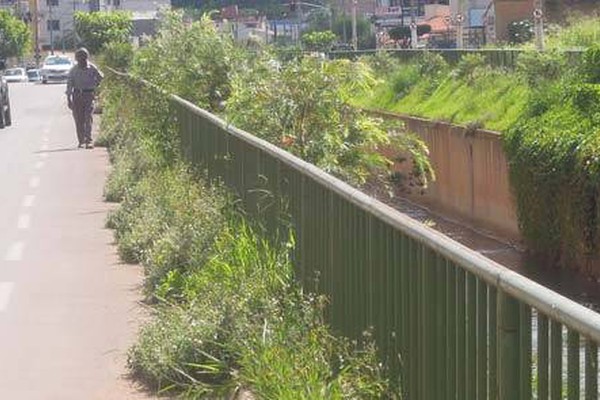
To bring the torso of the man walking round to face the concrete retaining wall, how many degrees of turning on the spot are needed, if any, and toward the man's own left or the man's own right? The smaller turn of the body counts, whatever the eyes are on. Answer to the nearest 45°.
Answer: approximately 90° to the man's own left

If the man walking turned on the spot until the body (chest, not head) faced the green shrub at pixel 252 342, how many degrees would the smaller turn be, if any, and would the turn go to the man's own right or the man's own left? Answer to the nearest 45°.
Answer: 0° — they already face it

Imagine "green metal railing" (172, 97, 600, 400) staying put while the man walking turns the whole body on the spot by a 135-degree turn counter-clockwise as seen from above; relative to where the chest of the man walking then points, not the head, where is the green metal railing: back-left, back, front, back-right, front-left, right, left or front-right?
back-right

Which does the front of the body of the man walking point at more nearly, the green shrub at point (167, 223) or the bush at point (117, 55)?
the green shrub

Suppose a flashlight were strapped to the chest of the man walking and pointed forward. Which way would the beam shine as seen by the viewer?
toward the camera

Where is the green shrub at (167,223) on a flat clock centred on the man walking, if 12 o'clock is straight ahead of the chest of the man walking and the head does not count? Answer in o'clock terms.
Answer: The green shrub is roughly at 12 o'clock from the man walking.

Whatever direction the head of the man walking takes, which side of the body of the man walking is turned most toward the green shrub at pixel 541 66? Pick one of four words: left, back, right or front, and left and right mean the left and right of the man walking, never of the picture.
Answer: left

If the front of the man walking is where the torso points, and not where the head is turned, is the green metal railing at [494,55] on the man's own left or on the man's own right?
on the man's own left

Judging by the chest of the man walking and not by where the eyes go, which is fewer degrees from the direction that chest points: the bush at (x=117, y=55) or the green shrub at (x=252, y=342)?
the green shrub
